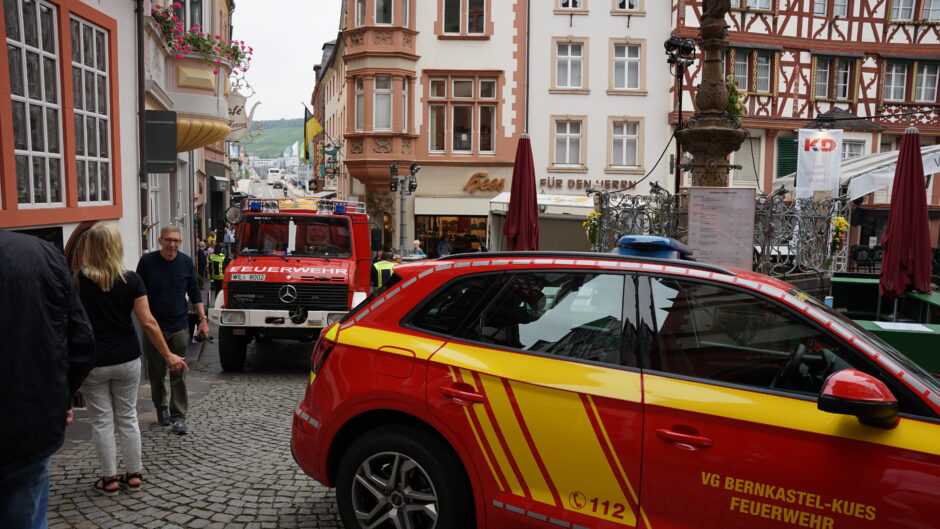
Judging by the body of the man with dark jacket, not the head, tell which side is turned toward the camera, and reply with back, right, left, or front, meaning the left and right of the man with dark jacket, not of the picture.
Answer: back

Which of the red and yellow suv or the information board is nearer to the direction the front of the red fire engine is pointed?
the red and yellow suv

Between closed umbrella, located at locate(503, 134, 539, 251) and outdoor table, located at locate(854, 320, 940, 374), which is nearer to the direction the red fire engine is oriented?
the outdoor table

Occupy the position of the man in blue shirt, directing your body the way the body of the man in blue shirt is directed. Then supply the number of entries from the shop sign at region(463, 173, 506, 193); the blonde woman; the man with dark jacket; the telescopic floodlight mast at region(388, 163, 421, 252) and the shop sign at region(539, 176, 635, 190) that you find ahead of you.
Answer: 2

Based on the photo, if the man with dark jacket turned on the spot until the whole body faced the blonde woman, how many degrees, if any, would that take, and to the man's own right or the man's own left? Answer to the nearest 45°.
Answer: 0° — they already face them

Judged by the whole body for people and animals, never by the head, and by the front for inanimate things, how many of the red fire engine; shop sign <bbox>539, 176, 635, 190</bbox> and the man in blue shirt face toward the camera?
3

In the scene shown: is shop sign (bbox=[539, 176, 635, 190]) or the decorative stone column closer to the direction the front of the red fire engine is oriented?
the decorative stone column

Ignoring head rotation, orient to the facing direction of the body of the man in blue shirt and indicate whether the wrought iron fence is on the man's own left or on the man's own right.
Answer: on the man's own left

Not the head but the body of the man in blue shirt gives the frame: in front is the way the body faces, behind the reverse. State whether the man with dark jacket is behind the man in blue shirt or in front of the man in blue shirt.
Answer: in front

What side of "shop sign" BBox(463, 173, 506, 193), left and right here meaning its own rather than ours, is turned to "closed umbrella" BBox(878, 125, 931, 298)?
front

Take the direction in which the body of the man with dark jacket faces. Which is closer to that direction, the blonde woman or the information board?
the blonde woman
